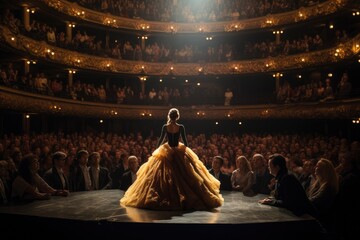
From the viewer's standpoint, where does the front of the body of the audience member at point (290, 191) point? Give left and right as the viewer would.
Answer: facing to the left of the viewer

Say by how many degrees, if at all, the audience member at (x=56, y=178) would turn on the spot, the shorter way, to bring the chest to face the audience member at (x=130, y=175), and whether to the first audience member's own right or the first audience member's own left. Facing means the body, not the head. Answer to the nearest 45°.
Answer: approximately 45° to the first audience member's own left

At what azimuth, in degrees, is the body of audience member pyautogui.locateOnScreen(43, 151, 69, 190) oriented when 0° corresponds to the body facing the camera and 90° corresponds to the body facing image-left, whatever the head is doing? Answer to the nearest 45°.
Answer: approximately 315°

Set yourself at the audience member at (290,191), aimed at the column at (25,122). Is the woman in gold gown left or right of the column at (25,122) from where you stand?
left

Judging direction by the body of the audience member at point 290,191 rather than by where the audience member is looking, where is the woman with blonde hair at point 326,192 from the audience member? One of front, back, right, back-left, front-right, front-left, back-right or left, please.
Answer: back-right

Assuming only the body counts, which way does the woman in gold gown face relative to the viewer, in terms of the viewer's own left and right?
facing away from the viewer

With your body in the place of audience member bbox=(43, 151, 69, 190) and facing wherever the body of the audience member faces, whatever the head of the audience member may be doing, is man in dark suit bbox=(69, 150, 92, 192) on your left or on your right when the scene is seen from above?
on your left
